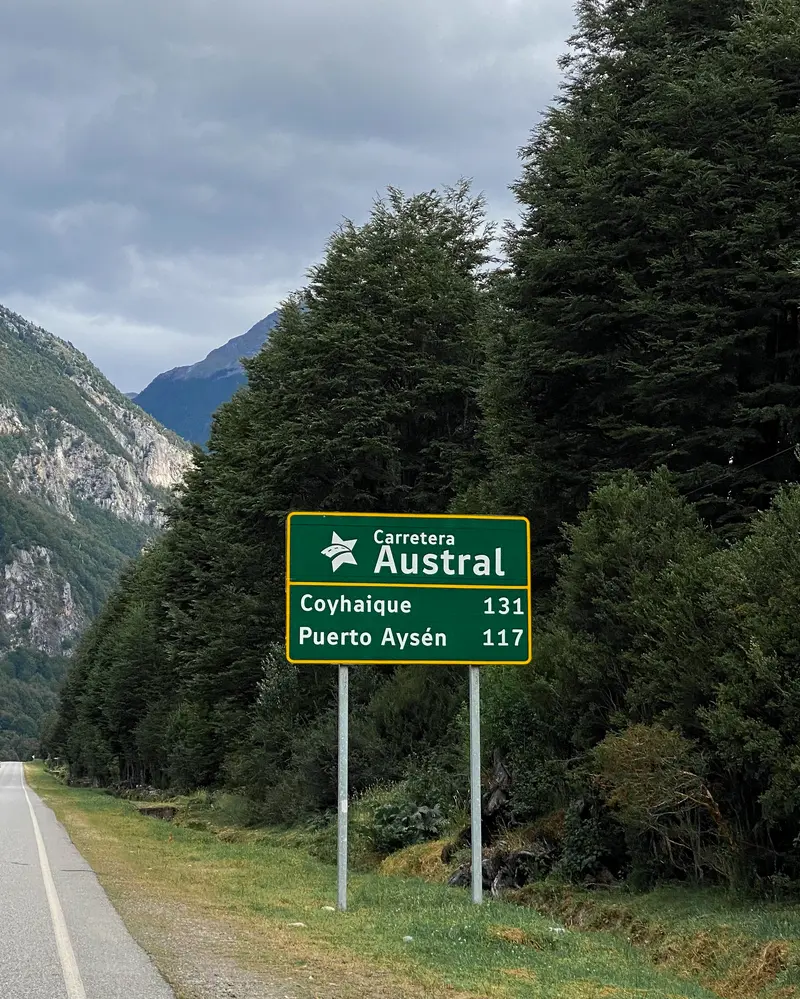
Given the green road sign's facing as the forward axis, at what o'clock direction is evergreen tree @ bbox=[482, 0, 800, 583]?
The evergreen tree is roughly at 7 o'clock from the green road sign.

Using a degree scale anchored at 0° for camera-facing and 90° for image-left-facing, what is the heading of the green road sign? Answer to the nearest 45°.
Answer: approximately 0°

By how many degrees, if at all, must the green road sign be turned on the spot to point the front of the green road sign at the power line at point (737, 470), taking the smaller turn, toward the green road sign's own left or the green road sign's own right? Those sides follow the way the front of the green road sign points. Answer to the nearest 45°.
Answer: approximately 135° to the green road sign's own left

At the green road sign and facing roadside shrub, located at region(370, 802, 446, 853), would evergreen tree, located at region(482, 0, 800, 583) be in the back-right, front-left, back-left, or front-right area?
front-right

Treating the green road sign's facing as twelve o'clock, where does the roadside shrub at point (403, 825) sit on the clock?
The roadside shrub is roughly at 6 o'clock from the green road sign.
